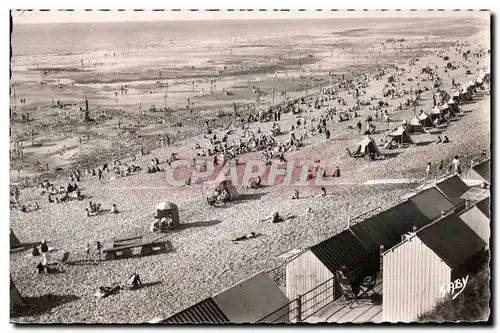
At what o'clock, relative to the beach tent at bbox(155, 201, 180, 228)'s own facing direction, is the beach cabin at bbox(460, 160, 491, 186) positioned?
The beach cabin is roughly at 8 o'clock from the beach tent.

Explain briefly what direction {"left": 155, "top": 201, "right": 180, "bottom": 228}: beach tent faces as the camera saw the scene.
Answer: facing the viewer and to the left of the viewer
